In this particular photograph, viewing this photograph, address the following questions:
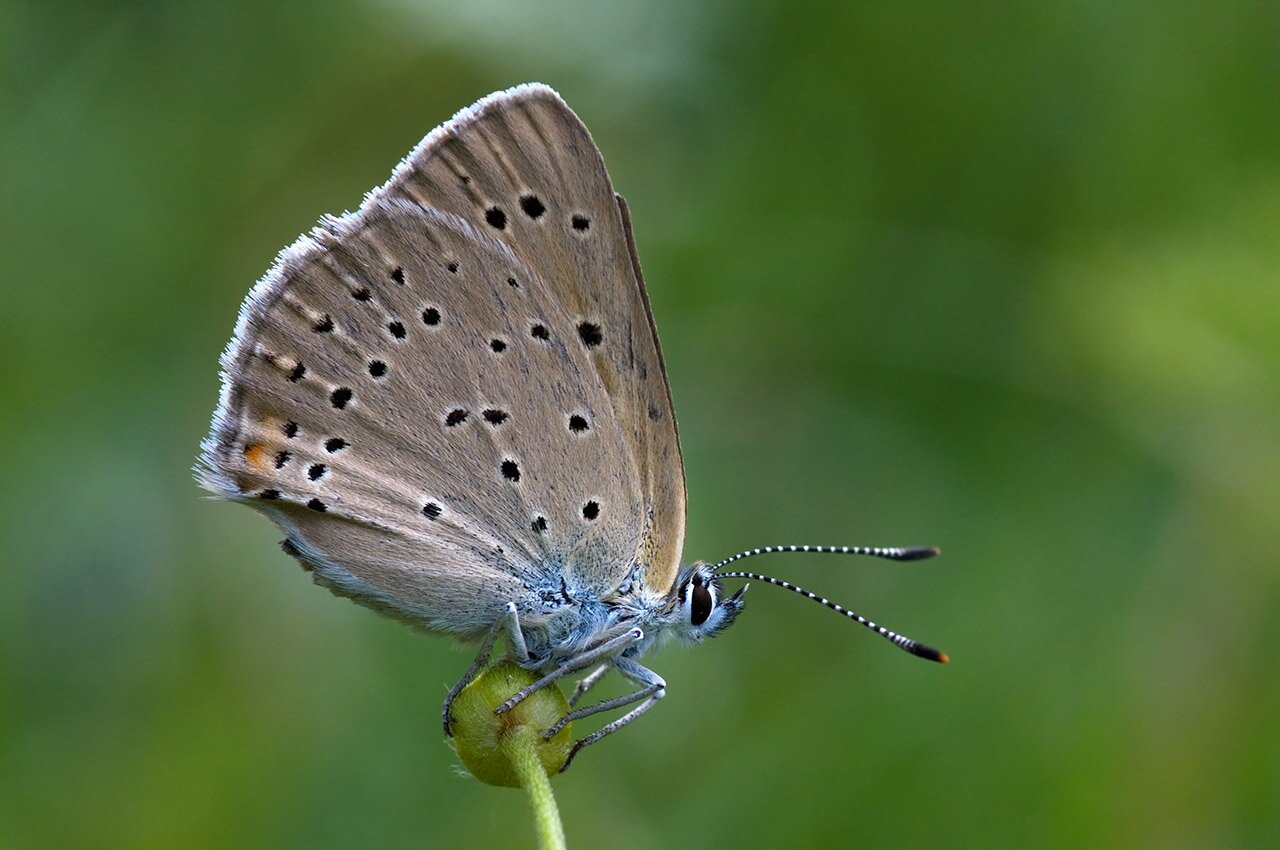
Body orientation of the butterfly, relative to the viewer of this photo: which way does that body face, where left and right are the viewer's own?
facing to the right of the viewer

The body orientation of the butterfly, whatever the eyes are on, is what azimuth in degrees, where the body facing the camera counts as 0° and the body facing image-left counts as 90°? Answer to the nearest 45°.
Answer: approximately 270°
